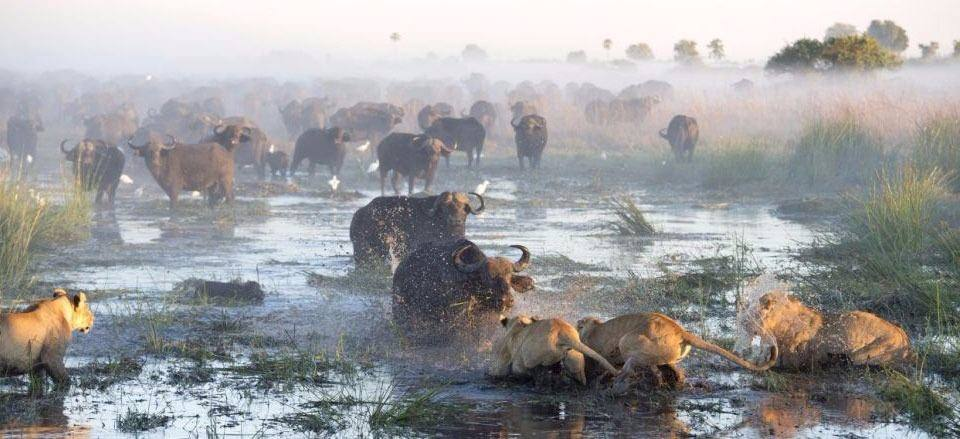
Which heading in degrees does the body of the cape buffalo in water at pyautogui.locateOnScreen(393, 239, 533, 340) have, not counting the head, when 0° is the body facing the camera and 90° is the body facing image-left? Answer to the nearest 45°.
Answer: approximately 315°

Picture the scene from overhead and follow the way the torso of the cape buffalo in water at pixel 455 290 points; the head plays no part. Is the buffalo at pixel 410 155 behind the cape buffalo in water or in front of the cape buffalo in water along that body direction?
behind

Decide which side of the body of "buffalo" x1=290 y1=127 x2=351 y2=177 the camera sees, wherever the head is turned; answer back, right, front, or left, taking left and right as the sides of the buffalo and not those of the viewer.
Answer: right

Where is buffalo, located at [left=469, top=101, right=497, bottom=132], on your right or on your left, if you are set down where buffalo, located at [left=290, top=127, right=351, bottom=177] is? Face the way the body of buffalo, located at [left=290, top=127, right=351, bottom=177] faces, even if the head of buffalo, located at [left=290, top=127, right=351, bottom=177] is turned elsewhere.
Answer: on your left

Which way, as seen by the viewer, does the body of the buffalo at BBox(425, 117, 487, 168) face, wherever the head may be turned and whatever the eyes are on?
to the viewer's left

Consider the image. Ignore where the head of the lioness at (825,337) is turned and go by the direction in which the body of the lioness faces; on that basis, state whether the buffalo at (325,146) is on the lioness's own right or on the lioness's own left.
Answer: on the lioness's own right

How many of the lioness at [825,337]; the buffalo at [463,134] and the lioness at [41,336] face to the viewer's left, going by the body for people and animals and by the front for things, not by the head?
2

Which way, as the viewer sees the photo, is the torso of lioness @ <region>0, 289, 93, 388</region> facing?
to the viewer's right

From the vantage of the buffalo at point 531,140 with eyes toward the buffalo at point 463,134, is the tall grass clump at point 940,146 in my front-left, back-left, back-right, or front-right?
back-left
